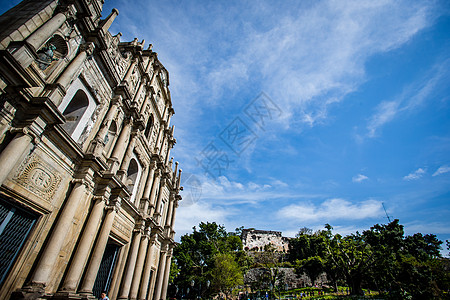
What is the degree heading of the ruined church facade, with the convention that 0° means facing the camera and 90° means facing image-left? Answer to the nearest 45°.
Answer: approximately 315°

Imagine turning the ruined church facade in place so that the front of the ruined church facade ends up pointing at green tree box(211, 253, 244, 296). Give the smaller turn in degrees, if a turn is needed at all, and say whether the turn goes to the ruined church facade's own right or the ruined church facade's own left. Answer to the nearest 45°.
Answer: approximately 90° to the ruined church facade's own left

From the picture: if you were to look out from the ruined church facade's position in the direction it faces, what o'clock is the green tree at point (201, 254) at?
The green tree is roughly at 9 o'clock from the ruined church facade.
